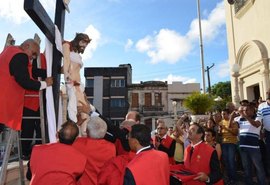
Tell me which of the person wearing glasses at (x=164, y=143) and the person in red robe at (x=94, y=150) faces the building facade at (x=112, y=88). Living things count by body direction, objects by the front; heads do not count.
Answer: the person in red robe

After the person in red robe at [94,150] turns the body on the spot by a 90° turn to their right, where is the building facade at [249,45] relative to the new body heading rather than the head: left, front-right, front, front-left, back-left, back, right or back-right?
front-left

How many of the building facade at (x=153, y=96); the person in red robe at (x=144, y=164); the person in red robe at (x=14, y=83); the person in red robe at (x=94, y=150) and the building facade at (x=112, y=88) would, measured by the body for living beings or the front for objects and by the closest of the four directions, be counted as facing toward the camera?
2

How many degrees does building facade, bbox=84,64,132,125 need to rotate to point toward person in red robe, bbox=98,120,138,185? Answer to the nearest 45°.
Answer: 0° — it already faces them

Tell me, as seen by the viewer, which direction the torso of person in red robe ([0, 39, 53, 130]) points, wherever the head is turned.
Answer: to the viewer's right

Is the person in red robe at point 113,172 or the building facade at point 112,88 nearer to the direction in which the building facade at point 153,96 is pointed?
the person in red robe

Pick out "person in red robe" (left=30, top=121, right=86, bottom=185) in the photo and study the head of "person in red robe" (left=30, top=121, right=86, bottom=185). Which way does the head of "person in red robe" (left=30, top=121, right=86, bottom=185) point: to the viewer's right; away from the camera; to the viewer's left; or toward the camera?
away from the camera

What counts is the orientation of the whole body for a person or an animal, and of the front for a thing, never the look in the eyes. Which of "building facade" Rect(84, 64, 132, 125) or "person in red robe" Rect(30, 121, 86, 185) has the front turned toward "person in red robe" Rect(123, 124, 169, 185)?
the building facade

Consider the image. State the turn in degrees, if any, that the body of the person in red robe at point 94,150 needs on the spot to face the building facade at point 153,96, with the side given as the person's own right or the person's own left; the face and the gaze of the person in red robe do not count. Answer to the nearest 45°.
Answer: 0° — they already face it

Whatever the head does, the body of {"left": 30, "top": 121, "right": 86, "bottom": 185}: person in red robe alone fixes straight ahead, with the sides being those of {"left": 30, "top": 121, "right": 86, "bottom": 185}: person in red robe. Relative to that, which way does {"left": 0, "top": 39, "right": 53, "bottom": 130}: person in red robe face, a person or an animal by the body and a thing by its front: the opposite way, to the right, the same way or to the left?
to the right

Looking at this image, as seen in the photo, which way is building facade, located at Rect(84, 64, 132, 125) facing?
toward the camera

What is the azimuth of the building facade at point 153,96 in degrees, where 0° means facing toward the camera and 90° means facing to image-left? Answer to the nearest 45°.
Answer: approximately 0°

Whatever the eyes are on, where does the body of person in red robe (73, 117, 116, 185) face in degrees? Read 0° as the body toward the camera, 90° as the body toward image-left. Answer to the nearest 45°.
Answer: approximately 180°

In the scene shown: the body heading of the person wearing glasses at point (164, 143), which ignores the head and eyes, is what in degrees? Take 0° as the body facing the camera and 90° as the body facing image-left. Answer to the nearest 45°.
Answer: approximately 45°

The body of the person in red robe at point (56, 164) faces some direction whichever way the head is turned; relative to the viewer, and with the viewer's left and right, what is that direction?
facing away from the viewer
